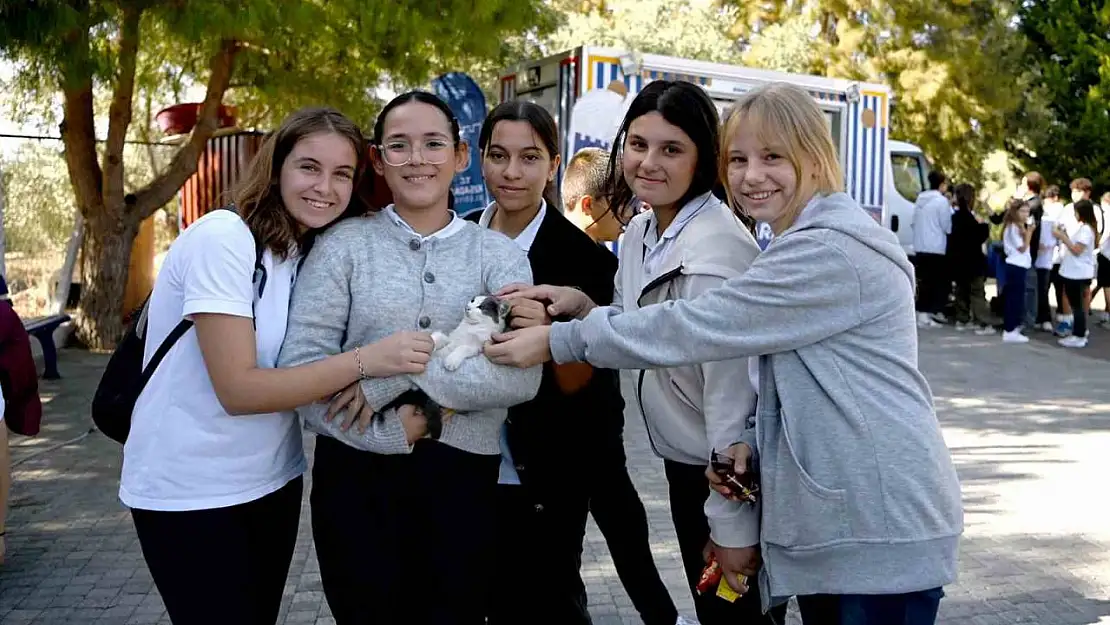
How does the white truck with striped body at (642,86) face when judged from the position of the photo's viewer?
facing away from the viewer and to the right of the viewer

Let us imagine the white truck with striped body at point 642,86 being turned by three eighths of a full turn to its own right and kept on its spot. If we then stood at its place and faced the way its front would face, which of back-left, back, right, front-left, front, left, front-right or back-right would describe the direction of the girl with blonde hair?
front

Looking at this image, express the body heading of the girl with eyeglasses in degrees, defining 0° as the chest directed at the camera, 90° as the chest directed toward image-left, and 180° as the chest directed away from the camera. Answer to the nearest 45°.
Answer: approximately 0°

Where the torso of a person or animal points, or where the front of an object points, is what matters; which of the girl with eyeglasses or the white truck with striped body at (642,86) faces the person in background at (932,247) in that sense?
the white truck with striped body
